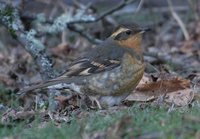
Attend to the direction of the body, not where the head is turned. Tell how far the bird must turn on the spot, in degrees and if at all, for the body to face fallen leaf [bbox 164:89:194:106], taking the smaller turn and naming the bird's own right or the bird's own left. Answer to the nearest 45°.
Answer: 0° — it already faces it

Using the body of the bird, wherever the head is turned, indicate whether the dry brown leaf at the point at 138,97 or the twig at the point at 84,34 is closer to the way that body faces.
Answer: the dry brown leaf

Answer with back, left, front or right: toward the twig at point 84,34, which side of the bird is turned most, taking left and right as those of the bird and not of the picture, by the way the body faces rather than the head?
left

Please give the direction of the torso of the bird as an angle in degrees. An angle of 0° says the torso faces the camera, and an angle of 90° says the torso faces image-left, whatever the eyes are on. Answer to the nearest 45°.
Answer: approximately 270°

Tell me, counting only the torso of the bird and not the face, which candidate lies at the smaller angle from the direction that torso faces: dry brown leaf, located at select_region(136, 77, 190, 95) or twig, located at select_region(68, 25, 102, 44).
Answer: the dry brown leaf
